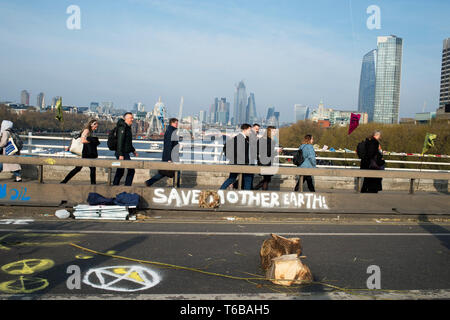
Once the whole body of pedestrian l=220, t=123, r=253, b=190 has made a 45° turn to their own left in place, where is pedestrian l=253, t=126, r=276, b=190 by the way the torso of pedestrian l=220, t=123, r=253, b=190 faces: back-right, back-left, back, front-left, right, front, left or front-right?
front

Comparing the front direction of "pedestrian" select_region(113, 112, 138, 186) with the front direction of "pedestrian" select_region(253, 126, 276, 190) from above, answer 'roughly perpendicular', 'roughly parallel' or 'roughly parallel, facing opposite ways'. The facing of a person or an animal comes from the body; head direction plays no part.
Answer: roughly parallel
